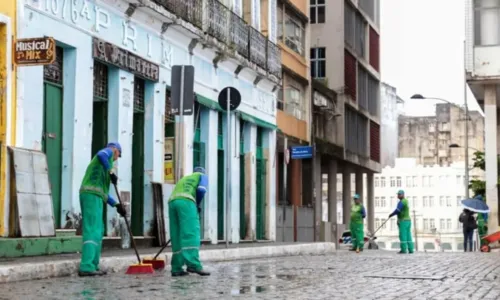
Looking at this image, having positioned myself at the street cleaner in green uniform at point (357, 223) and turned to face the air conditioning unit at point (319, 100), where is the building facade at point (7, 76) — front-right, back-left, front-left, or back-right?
back-left

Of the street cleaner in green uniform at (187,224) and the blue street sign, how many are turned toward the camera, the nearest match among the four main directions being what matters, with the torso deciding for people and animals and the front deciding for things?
1

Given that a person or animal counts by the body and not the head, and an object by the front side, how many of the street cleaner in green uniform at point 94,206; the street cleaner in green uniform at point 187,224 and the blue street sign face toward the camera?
1

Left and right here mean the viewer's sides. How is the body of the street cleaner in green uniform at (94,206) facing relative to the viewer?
facing to the right of the viewer

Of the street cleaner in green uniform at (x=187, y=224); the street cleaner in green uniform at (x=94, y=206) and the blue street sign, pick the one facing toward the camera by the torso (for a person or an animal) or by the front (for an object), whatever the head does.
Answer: the blue street sign

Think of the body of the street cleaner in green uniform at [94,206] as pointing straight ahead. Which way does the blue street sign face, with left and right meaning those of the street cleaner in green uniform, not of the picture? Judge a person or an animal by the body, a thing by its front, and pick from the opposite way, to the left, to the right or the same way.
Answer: to the right

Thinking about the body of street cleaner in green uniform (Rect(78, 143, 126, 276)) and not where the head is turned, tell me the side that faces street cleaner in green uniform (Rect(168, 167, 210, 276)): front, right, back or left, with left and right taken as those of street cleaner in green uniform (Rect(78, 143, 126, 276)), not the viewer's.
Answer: front

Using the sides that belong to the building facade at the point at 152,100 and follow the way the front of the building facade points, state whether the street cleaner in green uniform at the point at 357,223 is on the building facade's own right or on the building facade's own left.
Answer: on the building facade's own left

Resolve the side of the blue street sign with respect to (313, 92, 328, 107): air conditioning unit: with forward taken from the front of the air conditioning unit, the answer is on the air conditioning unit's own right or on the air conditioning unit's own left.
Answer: on the air conditioning unit's own right

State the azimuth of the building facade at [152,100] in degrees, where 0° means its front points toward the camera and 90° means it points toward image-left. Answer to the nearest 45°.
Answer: approximately 315°

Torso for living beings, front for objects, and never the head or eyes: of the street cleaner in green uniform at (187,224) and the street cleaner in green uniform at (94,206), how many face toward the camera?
0
